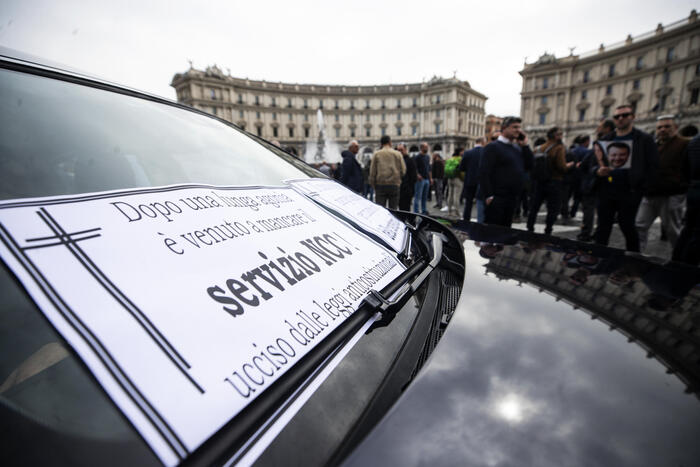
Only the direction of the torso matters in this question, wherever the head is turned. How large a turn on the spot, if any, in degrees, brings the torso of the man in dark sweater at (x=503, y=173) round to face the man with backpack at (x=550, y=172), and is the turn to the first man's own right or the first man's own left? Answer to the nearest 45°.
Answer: approximately 135° to the first man's own left

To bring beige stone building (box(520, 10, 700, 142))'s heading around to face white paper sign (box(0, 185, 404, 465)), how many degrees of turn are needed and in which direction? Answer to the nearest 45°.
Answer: approximately 45° to its left

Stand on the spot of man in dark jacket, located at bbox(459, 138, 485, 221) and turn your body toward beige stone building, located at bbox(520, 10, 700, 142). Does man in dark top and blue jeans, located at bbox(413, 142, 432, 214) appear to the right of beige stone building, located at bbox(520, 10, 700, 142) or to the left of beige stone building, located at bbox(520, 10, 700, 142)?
left

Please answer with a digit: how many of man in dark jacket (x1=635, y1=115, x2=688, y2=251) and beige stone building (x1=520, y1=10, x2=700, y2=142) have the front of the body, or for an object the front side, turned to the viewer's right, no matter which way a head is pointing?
0

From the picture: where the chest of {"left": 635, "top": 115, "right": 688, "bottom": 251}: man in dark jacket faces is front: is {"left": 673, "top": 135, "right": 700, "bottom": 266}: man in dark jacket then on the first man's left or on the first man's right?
on the first man's left

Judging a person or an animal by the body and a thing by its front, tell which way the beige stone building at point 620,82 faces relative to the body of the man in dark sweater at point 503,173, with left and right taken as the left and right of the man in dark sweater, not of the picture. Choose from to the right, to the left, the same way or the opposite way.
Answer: to the right

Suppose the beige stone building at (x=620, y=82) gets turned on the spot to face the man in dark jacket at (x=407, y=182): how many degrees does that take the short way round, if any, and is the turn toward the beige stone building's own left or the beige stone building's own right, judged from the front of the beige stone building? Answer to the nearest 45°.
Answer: approximately 45° to the beige stone building's own left

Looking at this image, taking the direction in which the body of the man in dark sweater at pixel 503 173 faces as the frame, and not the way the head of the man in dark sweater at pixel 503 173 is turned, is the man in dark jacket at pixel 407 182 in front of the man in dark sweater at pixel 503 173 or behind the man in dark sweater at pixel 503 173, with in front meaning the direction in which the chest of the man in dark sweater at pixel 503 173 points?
behind

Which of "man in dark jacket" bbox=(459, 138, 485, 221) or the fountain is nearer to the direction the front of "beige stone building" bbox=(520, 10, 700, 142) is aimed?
the fountain

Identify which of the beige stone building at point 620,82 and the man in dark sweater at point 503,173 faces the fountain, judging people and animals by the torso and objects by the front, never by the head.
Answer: the beige stone building
